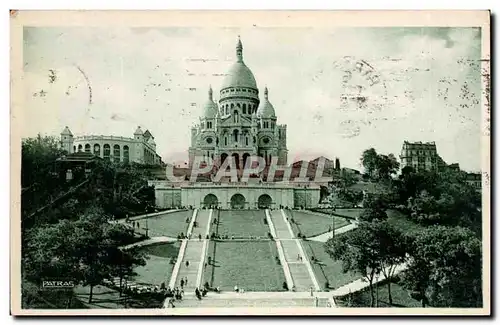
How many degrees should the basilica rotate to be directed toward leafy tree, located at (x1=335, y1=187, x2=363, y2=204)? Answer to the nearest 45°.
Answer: approximately 90° to its left

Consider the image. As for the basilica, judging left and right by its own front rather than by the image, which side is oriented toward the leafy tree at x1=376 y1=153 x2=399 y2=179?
left

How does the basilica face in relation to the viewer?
toward the camera

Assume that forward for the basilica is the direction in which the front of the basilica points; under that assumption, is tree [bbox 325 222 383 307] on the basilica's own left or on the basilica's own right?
on the basilica's own left

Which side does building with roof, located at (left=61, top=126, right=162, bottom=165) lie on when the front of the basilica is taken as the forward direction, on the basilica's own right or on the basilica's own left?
on the basilica's own right

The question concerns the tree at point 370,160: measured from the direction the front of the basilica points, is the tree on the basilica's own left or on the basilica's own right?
on the basilica's own left
